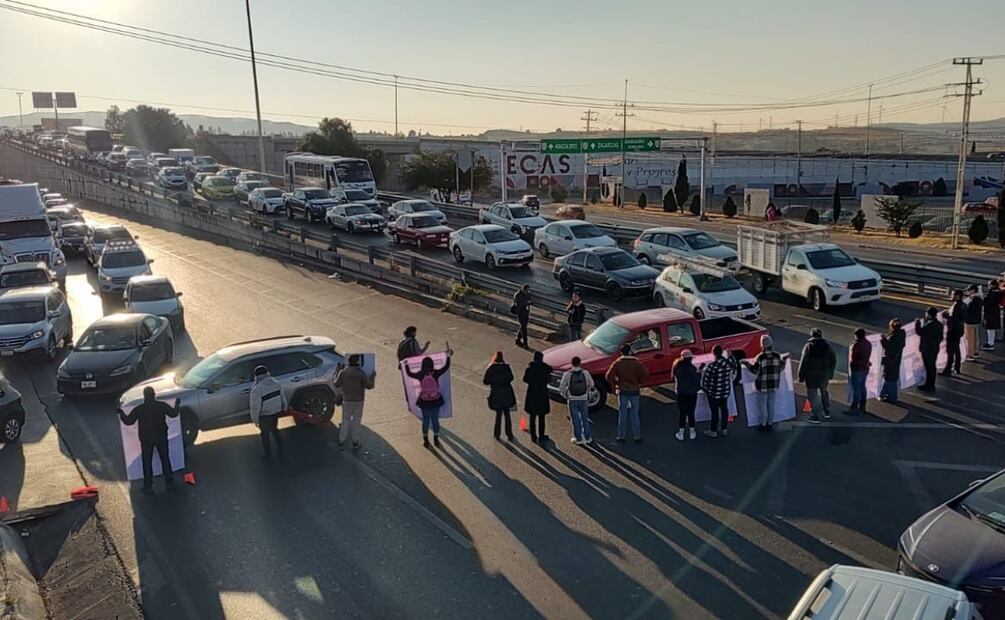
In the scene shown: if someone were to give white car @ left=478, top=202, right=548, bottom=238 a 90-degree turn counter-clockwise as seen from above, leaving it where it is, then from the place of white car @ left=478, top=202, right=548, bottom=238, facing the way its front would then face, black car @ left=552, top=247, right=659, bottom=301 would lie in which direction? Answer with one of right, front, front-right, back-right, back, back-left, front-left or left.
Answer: back-right

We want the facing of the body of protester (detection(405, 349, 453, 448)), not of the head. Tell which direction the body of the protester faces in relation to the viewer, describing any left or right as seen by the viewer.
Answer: facing away from the viewer

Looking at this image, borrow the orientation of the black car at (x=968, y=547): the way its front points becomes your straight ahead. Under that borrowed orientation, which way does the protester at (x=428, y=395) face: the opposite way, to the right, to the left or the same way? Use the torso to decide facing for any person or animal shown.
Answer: to the right

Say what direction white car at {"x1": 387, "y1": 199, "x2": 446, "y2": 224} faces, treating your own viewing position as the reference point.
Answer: facing the viewer and to the right of the viewer

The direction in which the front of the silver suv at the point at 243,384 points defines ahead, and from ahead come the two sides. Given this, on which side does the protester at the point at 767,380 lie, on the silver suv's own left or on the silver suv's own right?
on the silver suv's own left

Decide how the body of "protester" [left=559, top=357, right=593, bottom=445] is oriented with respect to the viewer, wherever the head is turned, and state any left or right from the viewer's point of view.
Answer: facing away from the viewer

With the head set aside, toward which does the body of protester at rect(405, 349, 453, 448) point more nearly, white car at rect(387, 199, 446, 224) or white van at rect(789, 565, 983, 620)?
the white car

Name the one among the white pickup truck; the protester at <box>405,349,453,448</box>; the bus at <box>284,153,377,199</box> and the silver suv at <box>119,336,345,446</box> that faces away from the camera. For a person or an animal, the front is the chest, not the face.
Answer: the protester

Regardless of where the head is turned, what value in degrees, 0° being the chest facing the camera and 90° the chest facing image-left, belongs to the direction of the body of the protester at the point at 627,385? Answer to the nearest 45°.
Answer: approximately 180°

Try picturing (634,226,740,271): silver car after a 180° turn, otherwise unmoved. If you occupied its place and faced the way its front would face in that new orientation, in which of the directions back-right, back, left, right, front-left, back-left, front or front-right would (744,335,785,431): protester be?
back-left

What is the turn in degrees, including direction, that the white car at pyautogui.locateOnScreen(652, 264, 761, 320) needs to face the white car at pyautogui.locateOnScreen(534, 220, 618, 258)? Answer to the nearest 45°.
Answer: approximately 180°

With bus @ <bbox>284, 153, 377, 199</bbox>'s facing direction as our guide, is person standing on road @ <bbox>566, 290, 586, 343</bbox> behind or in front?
in front

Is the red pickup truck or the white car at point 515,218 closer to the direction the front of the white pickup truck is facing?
the red pickup truck

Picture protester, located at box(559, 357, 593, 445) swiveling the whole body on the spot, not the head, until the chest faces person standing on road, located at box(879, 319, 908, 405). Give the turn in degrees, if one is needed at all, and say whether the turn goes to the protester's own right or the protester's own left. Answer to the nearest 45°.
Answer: approximately 90° to the protester's own right

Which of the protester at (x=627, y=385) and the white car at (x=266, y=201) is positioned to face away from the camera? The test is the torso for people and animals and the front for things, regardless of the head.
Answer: the protester

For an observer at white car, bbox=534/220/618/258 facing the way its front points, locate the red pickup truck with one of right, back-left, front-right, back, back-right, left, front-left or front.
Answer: front-right

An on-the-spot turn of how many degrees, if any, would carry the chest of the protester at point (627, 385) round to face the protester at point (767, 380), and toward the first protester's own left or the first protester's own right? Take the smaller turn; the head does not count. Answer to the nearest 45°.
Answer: approximately 90° to the first protester's own right

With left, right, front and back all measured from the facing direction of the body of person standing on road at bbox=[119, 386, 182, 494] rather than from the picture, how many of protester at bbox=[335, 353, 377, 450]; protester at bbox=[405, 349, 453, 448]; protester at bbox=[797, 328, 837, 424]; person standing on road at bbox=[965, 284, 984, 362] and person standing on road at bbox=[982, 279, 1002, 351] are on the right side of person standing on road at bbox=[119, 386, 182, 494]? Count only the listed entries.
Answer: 5

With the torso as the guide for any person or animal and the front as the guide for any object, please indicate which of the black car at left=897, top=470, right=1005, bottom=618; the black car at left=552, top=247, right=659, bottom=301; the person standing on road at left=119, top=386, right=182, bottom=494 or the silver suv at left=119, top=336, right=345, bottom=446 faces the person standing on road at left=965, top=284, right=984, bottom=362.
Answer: the black car at left=552, top=247, right=659, bottom=301

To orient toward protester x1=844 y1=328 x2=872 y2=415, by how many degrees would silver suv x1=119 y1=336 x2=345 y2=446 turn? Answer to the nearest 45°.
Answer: approximately 135° to its left
